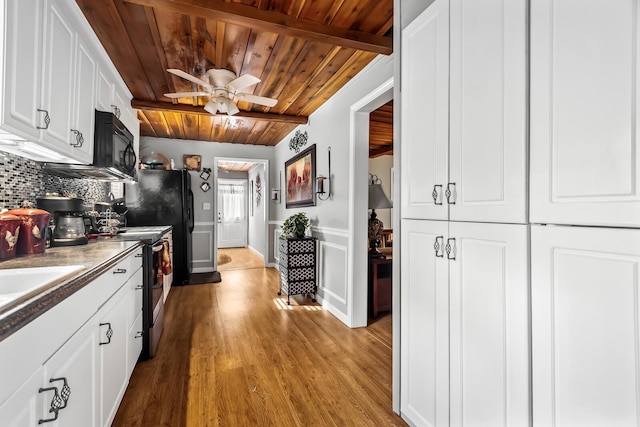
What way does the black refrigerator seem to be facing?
to the viewer's right

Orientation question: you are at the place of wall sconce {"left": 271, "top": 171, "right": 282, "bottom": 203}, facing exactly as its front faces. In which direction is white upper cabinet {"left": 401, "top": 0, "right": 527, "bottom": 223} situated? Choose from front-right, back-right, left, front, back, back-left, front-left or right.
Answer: left

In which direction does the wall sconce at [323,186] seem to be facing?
to the viewer's left

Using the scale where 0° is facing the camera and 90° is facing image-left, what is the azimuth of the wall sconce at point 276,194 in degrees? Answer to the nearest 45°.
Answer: approximately 90°

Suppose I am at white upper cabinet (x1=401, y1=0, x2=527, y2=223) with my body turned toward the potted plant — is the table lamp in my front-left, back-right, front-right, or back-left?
front-right

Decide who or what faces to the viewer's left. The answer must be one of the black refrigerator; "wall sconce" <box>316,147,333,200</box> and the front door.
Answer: the wall sconce

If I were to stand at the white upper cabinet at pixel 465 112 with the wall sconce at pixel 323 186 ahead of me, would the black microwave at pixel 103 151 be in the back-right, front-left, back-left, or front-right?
front-left

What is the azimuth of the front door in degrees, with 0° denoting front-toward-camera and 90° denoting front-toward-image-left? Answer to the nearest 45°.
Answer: approximately 0°

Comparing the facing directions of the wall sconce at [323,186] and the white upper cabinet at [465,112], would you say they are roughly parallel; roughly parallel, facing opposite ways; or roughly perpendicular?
roughly parallel

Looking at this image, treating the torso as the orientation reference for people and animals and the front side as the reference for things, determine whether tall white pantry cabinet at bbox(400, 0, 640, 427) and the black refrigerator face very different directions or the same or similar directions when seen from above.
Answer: very different directions

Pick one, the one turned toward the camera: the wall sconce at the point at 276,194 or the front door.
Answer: the front door

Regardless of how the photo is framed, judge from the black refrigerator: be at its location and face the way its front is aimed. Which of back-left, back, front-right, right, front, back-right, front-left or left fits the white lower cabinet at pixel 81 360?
right

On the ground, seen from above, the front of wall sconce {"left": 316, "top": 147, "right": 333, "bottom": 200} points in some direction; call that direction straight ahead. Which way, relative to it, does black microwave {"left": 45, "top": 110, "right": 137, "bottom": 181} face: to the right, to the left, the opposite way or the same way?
the opposite way

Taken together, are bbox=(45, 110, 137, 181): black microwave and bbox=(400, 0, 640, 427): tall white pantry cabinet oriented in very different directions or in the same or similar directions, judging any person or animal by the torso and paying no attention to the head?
very different directions

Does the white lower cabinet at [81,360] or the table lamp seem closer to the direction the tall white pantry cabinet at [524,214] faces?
the white lower cabinet

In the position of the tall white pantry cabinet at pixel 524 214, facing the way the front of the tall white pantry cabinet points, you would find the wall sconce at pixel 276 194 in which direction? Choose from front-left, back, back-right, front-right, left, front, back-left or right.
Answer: right

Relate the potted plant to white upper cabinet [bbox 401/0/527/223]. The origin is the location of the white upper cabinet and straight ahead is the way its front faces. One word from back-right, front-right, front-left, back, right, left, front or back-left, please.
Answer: right

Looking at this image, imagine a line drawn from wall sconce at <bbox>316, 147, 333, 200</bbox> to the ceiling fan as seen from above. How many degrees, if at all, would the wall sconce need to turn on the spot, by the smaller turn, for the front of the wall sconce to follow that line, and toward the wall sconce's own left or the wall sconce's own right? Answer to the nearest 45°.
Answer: approximately 45° to the wall sconce's own left

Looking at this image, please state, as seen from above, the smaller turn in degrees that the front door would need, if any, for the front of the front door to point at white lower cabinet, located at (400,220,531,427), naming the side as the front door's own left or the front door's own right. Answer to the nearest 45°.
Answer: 0° — it already faces it
